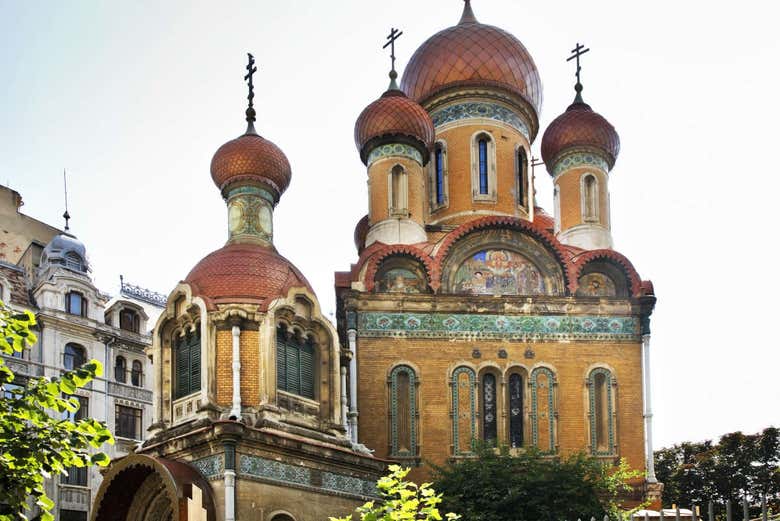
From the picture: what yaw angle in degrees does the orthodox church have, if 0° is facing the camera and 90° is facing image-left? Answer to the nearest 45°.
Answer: approximately 45°

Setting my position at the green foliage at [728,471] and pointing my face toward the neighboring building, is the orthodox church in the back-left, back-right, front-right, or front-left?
front-left

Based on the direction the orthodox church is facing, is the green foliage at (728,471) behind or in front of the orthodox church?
behind

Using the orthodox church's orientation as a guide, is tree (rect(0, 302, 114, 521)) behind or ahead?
ahead

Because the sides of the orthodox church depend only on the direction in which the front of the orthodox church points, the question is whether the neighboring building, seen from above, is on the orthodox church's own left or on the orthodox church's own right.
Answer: on the orthodox church's own right
